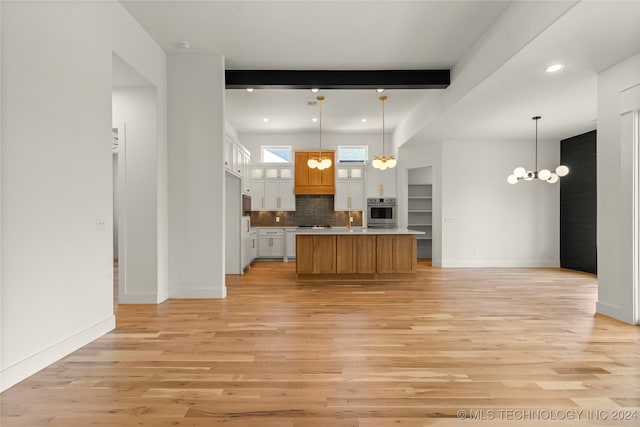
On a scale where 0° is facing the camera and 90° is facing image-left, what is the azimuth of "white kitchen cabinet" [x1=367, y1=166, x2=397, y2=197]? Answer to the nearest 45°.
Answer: approximately 0°

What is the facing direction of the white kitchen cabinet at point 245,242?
to the viewer's right

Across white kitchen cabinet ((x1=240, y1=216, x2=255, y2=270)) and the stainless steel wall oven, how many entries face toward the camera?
1

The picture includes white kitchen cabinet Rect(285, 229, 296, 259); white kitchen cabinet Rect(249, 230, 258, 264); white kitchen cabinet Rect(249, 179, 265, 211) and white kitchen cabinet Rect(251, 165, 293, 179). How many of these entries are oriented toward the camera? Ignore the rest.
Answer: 3

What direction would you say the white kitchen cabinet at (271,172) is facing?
toward the camera

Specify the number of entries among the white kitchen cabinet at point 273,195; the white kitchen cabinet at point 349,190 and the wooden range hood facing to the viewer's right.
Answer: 0

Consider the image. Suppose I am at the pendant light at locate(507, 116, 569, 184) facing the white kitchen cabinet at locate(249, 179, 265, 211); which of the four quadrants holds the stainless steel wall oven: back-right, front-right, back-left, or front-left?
front-right

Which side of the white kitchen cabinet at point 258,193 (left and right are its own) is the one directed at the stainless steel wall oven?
left

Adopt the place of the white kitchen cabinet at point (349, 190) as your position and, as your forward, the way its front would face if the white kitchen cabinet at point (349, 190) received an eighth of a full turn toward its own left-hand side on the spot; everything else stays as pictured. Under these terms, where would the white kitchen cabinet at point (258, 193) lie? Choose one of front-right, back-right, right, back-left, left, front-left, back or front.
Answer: back-right

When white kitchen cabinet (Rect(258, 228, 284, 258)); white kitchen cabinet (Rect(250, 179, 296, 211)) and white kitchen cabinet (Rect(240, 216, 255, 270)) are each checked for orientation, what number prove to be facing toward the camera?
2

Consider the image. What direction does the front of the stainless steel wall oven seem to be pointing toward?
toward the camera

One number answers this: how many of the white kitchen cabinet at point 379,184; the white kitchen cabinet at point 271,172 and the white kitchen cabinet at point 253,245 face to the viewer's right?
1
